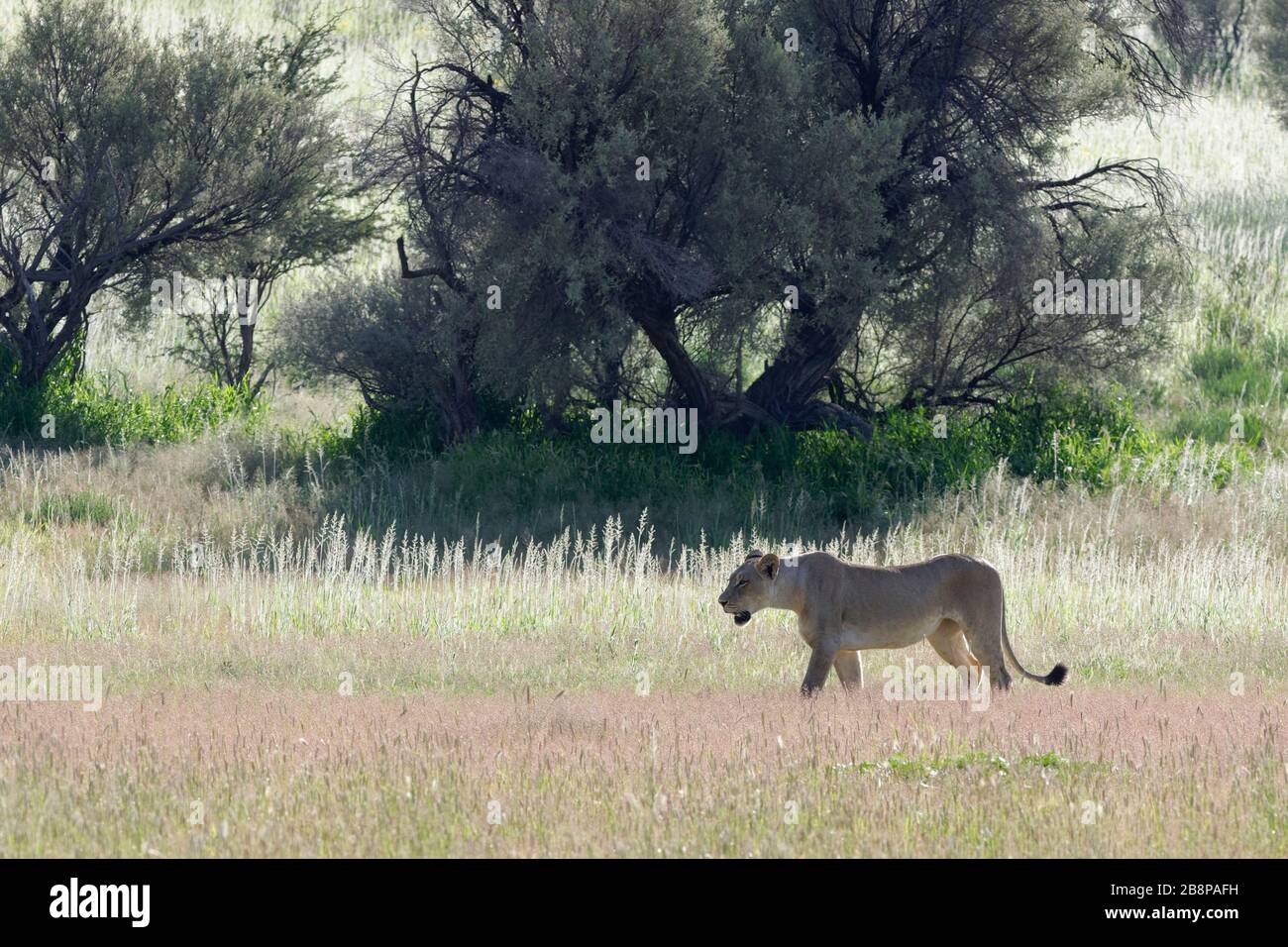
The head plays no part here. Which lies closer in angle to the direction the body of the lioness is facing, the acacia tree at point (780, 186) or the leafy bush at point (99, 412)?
the leafy bush

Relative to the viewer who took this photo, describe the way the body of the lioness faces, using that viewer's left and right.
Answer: facing to the left of the viewer
